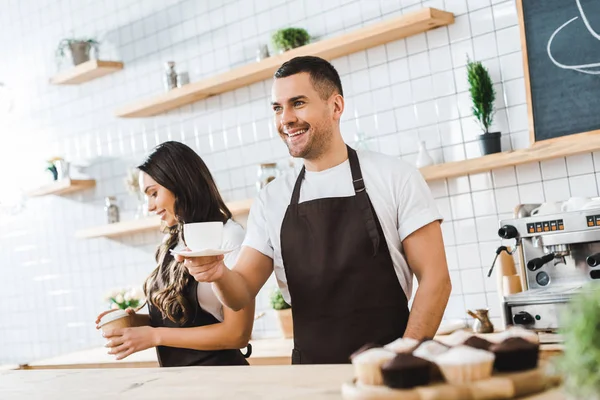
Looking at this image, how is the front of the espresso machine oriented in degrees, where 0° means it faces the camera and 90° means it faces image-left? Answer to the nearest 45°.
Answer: approximately 45°

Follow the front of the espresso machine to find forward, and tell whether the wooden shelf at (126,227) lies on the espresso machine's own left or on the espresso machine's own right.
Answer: on the espresso machine's own right

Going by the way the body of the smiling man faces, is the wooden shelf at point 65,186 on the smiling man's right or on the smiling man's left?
on the smiling man's right

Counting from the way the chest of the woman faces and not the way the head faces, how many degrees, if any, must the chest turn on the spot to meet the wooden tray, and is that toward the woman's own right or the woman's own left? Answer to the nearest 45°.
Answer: approximately 90° to the woman's own left

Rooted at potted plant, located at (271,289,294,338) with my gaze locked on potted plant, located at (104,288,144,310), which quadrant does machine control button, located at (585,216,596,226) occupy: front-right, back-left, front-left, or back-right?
back-left

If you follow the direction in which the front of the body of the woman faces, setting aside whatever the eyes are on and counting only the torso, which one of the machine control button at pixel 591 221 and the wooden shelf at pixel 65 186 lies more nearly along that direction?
the wooden shelf
